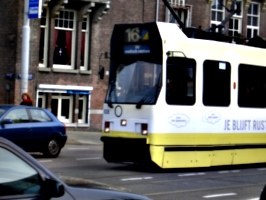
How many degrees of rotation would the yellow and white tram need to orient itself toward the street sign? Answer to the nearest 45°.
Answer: approximately 90° to its right

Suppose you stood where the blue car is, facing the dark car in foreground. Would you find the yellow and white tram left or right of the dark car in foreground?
left

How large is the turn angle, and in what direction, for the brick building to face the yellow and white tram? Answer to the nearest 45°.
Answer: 0° — it already faces it

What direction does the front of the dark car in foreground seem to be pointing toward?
to the viewer's right

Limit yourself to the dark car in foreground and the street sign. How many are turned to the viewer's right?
1

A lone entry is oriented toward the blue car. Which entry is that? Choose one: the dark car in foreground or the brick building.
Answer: the brick building

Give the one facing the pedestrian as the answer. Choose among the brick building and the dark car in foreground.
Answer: the brick building

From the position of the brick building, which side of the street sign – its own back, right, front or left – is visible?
back

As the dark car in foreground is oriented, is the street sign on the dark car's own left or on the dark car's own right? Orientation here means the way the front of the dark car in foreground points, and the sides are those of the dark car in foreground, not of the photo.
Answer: on the dark car's own left
